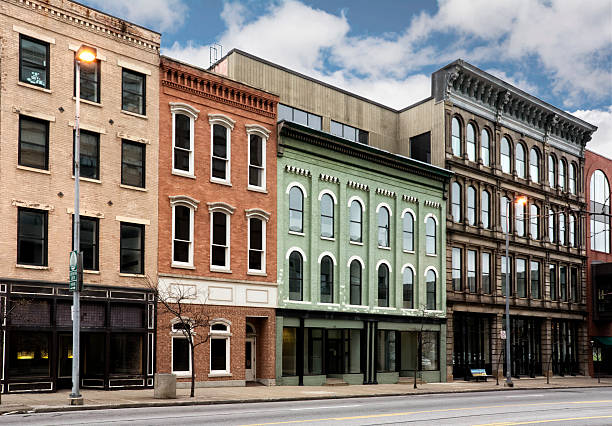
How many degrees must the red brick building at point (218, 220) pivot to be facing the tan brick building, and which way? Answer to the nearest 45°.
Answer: approximately 90° to its right

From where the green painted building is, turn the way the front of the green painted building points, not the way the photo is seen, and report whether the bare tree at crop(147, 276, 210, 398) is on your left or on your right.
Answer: on your right

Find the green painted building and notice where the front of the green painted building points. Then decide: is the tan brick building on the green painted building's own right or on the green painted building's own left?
on the green painted building's own right

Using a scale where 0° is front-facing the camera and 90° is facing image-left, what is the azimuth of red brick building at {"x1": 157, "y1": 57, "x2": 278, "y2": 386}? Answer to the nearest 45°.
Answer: approximately 315°

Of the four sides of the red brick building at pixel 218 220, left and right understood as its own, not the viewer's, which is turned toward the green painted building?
left

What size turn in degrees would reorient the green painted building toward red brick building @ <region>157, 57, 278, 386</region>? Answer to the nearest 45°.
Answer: approximately 90° to its right
